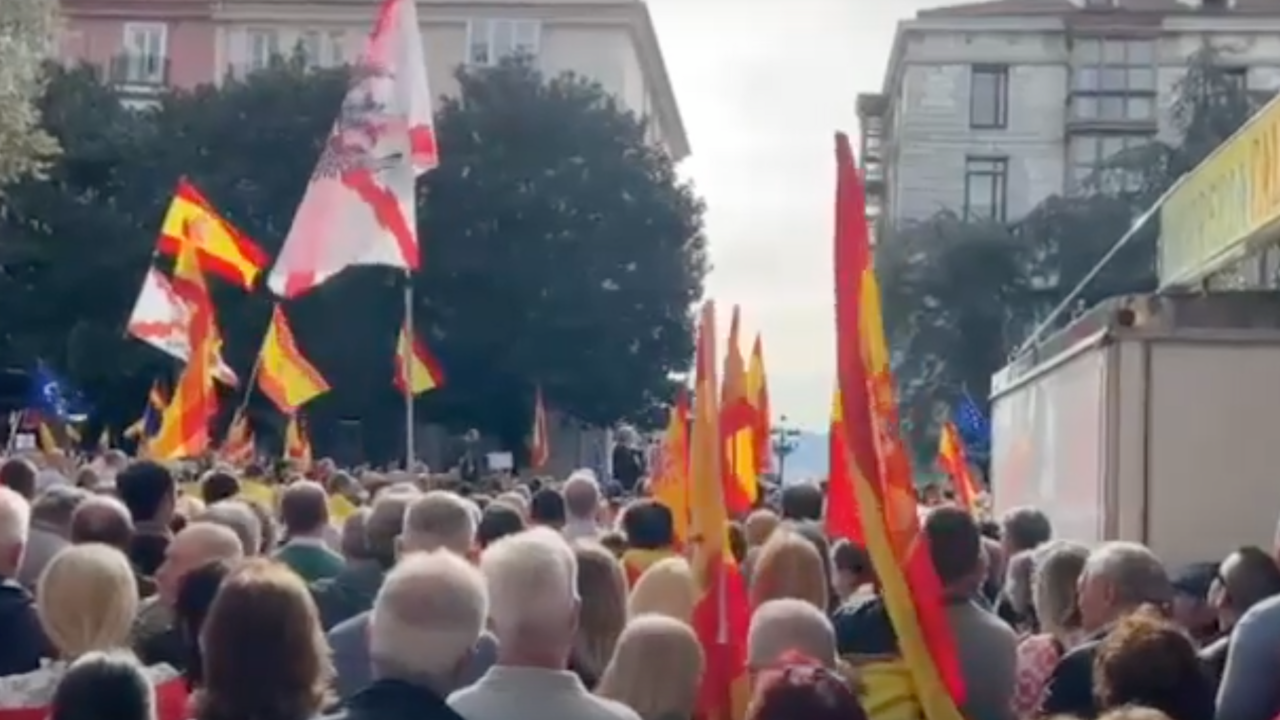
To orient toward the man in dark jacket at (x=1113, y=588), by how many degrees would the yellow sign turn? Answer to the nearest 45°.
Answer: approximately 45° to its left

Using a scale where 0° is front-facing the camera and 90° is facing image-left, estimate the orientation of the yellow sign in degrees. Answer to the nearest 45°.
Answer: approximately 45°

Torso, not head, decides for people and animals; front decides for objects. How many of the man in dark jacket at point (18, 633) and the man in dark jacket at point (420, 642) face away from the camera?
2

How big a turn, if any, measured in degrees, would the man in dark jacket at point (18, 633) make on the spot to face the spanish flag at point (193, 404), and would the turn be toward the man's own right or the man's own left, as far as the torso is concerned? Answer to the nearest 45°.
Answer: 0° — they already face it

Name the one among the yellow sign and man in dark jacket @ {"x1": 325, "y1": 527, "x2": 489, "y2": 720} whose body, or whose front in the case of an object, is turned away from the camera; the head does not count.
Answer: the man in dark jacket

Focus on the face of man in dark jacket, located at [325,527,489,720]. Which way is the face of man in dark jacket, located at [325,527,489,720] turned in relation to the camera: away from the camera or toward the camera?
away from the camera

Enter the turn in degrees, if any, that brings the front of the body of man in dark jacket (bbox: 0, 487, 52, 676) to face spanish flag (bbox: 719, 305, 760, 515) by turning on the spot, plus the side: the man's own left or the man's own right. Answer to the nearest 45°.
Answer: approximately 45° to the man's own right

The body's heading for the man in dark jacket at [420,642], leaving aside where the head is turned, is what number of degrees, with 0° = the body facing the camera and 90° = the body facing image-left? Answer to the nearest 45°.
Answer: approximately 180°

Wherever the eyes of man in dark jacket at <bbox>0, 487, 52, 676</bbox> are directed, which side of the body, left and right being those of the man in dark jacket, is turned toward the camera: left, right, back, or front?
back
